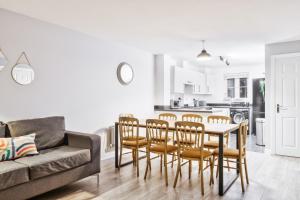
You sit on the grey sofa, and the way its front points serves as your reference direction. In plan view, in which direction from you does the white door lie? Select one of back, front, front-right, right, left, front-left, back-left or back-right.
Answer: front-left

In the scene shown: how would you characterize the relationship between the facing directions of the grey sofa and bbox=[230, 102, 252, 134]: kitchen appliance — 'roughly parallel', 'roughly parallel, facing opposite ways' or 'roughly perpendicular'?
roughly perpendicular

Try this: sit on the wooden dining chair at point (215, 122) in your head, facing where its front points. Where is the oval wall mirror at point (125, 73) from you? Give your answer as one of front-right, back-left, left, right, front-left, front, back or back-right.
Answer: front-right

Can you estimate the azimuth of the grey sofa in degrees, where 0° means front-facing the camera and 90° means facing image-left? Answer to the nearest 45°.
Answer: approximately 315°

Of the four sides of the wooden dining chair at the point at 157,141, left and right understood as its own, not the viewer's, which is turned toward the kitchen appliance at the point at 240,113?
front

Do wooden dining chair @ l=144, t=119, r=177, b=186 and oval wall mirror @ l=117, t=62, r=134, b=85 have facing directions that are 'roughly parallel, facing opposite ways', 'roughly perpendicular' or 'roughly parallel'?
roughly perpendicular

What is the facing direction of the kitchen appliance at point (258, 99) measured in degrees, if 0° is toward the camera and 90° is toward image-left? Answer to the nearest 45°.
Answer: approximately 0°

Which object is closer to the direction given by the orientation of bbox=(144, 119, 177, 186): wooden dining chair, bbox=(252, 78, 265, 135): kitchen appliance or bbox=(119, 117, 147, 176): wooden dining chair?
the kitchen appliance

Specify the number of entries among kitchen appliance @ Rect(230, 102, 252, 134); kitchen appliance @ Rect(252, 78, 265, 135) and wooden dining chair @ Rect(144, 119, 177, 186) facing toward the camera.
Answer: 2

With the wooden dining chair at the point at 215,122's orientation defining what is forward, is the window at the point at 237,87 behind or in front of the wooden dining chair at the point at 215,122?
behind

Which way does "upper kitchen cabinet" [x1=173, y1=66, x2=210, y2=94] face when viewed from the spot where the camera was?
facing the viewer and to the right of the viewer
